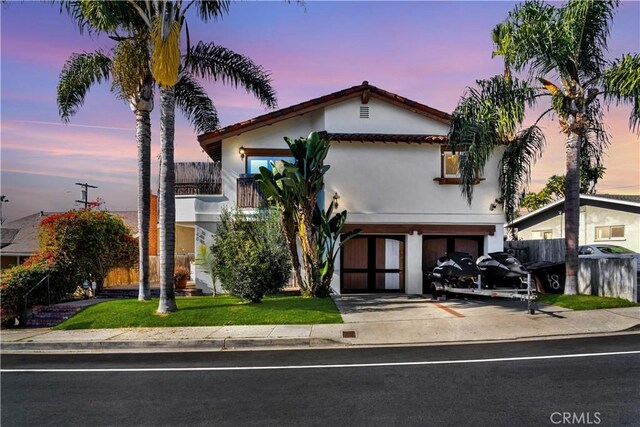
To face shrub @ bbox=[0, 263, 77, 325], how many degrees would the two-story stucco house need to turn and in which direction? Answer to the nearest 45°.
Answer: approximately 45° to its right

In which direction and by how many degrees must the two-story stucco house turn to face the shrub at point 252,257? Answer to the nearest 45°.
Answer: approximately 45° to its right

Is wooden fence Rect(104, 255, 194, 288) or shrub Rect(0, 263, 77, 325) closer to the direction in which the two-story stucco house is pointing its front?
the shrub

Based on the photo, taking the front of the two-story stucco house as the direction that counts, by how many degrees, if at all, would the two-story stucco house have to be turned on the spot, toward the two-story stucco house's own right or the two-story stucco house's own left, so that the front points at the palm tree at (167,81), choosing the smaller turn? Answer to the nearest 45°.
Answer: approximately 45° to the two-story stucco house's own right

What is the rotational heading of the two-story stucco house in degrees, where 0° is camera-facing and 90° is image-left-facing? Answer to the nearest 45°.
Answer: approximately 0°

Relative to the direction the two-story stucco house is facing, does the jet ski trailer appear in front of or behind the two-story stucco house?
in front

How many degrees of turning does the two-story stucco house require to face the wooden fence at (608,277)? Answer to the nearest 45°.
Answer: approximately 45° to its left

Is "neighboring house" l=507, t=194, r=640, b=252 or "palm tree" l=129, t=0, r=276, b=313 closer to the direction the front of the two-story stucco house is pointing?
the palm tree

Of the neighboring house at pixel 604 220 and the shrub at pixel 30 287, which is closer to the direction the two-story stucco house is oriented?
the shrub

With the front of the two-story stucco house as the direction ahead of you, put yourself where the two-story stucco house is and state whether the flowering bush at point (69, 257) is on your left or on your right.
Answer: on your right
